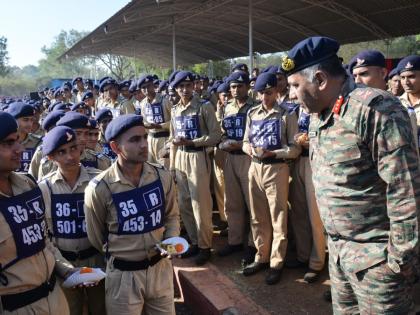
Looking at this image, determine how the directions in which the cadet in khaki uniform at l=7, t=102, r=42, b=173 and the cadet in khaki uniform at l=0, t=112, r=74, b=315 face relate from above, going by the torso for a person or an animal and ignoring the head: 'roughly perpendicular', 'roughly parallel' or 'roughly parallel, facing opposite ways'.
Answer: roughly parallel

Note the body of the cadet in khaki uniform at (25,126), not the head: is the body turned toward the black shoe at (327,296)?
yes

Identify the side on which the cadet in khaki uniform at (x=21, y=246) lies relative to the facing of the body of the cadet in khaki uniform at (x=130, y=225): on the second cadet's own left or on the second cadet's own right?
on the second cadet's own right

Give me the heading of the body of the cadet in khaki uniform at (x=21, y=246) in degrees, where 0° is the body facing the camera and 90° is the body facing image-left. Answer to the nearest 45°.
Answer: approximately 315°

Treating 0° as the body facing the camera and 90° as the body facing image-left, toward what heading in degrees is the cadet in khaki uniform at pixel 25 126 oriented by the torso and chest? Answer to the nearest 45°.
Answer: approximately 315°

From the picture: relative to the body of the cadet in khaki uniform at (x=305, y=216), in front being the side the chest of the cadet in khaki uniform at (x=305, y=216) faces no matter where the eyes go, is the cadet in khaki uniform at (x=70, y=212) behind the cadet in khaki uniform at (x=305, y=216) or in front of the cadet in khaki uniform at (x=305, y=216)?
in front

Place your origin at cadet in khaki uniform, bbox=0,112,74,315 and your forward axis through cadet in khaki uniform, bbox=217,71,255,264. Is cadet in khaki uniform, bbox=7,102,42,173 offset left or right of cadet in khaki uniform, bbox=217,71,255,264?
left

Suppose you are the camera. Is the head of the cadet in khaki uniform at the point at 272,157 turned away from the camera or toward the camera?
toward the camera

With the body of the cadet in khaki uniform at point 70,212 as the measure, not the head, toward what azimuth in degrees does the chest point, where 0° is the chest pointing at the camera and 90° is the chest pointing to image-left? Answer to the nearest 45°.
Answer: approximately 0°

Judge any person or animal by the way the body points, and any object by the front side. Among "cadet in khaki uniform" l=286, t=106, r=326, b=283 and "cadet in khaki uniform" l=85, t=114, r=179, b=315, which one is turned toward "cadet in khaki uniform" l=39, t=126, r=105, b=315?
"cadet in khaki uniform" l=286, t=106, r=326, b=283

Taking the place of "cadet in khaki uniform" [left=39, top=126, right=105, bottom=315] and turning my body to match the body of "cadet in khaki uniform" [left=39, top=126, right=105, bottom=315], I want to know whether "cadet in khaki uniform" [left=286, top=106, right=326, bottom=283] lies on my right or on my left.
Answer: on my left

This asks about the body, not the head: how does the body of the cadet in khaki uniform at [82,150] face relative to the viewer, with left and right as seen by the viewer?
facing the viewer and to the right of the viewer

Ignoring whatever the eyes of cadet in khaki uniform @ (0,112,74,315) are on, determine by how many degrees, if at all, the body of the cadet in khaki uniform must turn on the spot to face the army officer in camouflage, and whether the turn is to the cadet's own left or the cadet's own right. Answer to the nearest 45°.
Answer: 0° — they already face them

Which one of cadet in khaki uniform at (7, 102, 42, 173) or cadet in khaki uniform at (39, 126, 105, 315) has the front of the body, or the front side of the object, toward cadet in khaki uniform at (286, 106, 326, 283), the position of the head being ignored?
cadet in khaki uniform at (7, 102, 42, 173)

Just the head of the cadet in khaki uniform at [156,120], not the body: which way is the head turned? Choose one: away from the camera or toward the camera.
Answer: toward the camera
